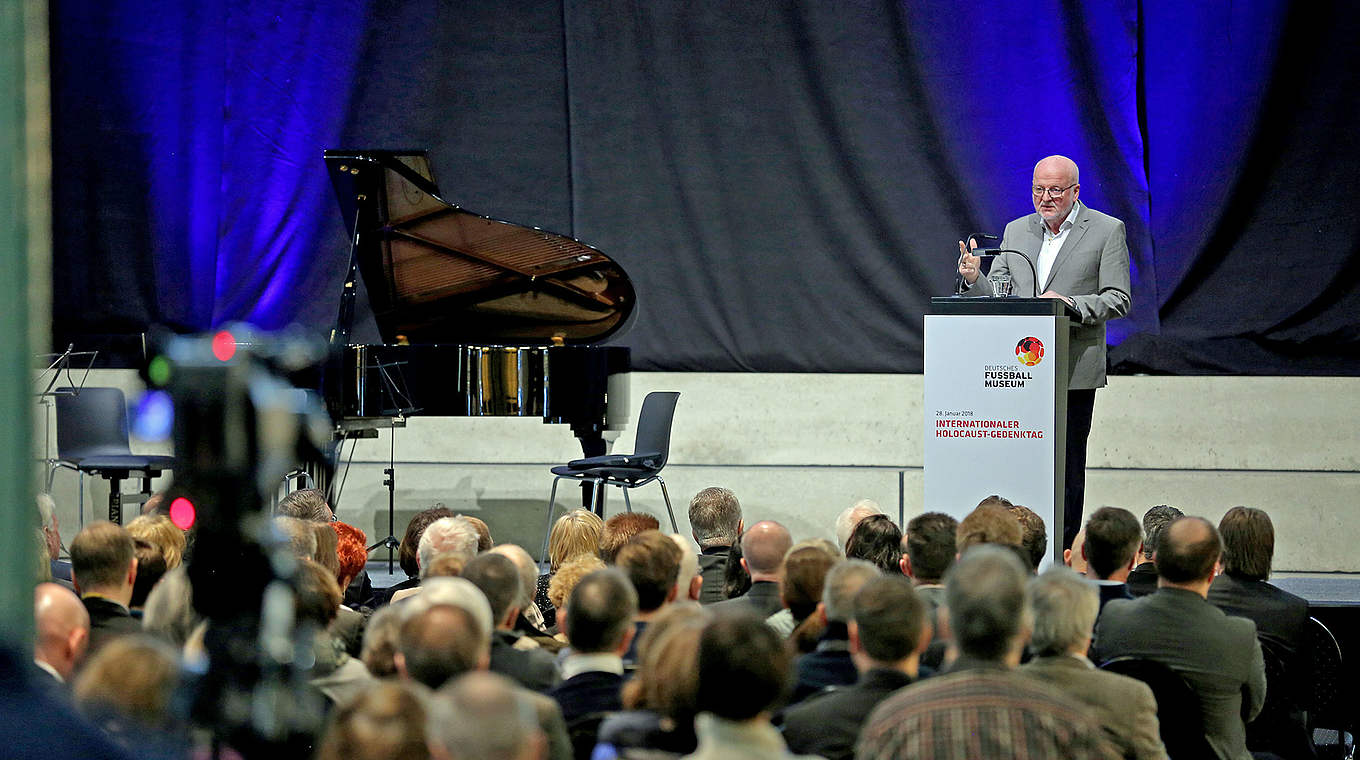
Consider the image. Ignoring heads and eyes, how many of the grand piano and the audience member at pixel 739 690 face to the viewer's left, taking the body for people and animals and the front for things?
1

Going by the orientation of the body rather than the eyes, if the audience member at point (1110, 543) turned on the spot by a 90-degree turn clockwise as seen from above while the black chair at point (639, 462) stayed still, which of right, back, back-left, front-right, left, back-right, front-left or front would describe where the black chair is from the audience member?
back-left

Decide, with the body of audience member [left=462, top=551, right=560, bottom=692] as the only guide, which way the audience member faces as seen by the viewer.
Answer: away from the camera

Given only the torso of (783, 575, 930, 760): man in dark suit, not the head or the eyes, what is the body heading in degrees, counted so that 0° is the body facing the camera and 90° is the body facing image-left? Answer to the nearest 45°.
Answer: approximately 180°

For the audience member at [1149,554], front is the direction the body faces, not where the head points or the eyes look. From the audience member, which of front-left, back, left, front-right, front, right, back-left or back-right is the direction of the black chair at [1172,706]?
back

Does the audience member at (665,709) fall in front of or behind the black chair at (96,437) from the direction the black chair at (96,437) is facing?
in front

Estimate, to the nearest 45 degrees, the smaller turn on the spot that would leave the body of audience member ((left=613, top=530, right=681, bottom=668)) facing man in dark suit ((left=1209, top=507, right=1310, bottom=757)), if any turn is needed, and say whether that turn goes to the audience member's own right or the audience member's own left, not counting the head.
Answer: approximately 90° to the audience member's own right

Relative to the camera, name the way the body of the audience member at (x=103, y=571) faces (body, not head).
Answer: away from the camera

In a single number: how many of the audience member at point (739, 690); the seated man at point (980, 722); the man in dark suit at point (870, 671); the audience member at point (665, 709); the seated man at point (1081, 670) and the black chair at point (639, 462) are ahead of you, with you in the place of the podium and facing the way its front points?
5

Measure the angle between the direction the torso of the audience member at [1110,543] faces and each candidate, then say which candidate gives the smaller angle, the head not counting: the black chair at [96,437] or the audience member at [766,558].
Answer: the black chair

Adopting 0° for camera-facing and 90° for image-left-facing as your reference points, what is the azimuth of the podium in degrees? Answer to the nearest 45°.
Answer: approximately 0°

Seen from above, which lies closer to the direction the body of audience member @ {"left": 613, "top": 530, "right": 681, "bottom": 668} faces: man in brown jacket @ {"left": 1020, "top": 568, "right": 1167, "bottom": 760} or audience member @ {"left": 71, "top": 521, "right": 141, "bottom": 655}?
the audience member

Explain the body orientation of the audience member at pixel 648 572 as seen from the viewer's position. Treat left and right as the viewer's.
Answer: facing away from the viewer

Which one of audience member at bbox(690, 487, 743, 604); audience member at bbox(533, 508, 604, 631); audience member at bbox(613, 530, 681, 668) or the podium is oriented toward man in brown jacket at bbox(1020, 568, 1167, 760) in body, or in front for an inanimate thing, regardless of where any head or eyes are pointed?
the podium

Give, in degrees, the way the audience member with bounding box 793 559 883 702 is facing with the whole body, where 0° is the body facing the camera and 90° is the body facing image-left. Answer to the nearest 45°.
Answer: approximately 180°

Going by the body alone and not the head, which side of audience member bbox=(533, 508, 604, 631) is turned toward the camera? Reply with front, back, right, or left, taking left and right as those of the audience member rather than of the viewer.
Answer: back
